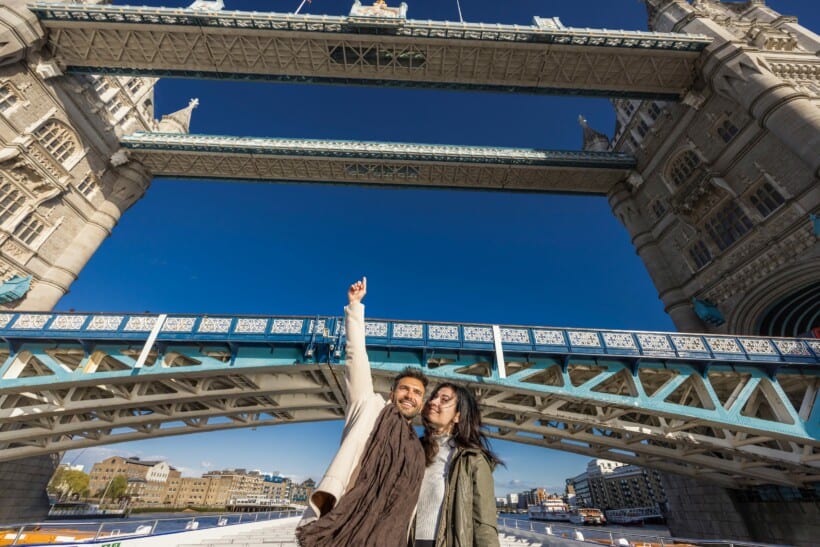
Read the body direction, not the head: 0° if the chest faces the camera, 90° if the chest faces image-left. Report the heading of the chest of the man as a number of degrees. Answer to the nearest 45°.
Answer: approximately 315°

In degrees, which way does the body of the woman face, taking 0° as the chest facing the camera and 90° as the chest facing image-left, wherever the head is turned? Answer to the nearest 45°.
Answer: approximately 45°

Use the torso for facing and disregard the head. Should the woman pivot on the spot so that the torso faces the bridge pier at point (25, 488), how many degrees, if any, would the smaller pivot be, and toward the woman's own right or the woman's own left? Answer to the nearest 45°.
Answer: approximately 90° to the woman's own right

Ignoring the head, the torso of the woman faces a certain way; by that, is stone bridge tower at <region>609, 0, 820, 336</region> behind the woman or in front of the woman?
behind

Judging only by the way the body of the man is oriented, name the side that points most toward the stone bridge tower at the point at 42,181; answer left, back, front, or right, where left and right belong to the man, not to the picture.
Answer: back

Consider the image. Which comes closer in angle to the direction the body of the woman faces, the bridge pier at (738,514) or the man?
the man

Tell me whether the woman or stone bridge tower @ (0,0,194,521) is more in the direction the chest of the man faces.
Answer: the woman

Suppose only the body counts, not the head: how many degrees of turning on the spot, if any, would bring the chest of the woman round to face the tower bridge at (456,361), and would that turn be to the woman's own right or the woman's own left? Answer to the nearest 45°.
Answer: approximately 135° to the woman's own right
